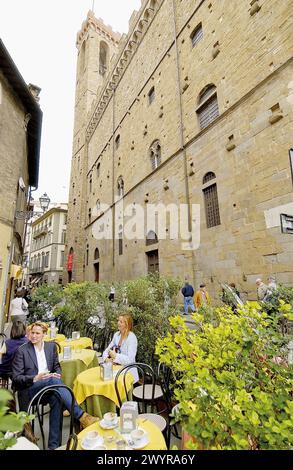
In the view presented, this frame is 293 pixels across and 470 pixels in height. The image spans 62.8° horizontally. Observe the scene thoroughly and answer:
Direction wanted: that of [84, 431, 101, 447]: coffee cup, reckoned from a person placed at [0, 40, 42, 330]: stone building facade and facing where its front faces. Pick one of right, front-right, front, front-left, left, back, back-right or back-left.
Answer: right

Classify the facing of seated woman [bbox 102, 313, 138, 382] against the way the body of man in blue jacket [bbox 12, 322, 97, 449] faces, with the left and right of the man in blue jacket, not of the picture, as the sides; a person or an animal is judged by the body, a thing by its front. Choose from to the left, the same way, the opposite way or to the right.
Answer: to the right

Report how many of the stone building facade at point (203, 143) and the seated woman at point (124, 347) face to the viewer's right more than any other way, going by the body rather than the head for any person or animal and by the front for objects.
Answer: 0

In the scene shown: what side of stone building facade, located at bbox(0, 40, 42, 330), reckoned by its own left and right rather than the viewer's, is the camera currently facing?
right

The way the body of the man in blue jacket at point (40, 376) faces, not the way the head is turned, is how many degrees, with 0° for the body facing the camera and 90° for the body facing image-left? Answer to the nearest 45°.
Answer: approximately 315°

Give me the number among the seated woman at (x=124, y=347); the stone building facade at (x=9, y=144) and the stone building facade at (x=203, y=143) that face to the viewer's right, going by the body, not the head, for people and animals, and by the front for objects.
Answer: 1

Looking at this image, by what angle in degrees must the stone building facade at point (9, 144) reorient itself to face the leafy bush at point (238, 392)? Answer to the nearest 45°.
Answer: approximately 90° to its right

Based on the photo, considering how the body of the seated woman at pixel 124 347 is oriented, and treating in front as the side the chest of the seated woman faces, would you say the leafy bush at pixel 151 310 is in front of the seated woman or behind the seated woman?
behind

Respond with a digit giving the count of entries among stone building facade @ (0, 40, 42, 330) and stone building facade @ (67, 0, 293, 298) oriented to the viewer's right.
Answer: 1

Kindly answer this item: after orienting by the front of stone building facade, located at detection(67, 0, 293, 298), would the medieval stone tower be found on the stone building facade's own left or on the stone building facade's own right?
on the stone building facade's own right

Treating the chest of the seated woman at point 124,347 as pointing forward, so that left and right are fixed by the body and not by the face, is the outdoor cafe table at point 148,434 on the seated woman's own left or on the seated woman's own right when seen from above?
on the seated woman's own left
